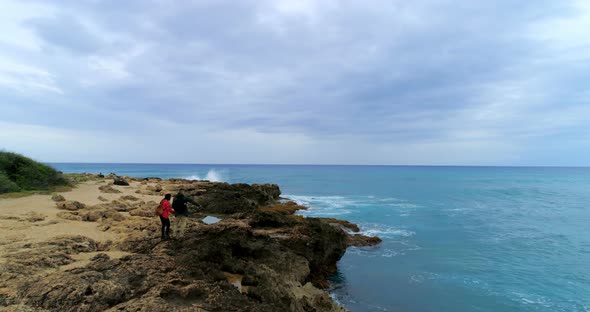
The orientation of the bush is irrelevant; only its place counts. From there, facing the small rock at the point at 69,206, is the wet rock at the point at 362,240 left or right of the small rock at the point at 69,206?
left

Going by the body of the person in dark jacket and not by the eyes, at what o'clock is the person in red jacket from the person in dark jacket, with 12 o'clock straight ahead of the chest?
The person in red jacket is roughly at 9 o'clock from the person in dark jacket.

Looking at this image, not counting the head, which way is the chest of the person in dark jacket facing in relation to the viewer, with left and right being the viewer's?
facing away from the viewer and to the right of the viewer

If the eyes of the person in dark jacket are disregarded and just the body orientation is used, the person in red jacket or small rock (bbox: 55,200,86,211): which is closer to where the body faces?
the small rock

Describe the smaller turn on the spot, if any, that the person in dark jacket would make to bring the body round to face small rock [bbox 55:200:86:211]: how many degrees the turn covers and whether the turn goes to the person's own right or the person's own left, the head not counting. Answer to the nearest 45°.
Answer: approximately 90° to the person's own left
